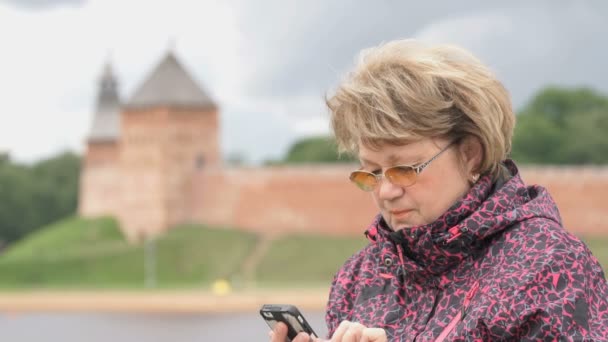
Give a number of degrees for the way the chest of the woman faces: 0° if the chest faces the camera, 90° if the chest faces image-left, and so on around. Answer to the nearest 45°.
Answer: approximately 45°

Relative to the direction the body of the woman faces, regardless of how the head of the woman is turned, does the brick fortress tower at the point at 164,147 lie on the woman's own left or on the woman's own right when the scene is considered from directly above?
on the woman's own right
